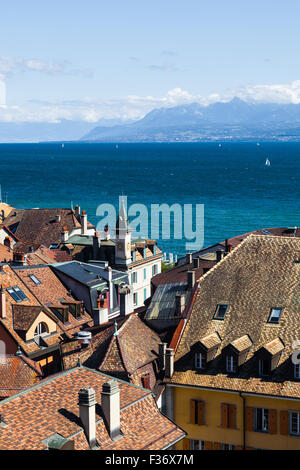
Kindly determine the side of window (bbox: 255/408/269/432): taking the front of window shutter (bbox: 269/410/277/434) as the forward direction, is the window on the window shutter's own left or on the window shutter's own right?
on the window shutter's own right

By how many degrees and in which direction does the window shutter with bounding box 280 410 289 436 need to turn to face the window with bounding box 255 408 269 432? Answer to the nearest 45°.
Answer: approximately 135° to its right

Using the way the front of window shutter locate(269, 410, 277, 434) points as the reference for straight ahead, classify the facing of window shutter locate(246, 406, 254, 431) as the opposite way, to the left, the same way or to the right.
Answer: the same way

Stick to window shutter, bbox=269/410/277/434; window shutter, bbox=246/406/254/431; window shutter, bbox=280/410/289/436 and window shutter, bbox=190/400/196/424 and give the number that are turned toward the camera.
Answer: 4

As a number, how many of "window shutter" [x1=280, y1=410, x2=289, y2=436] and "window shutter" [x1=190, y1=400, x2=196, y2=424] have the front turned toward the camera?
2

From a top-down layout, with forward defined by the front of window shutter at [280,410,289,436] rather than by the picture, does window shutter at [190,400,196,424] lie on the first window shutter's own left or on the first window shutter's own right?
on the first window shutter's own right

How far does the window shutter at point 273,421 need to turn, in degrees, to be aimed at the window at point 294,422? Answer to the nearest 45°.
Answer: approximately 90° to its left

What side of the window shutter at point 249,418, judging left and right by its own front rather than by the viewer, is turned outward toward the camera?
front

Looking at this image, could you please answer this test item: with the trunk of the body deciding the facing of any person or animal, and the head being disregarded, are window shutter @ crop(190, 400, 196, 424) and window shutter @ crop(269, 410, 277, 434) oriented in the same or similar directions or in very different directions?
same or similar directions

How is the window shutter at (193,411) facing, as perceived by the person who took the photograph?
facing the viewer

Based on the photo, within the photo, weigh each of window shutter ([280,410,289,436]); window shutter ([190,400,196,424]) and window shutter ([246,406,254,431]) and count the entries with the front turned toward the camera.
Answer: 3

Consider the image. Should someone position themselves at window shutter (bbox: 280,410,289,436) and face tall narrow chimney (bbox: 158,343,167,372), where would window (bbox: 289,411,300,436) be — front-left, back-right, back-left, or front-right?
back-right
